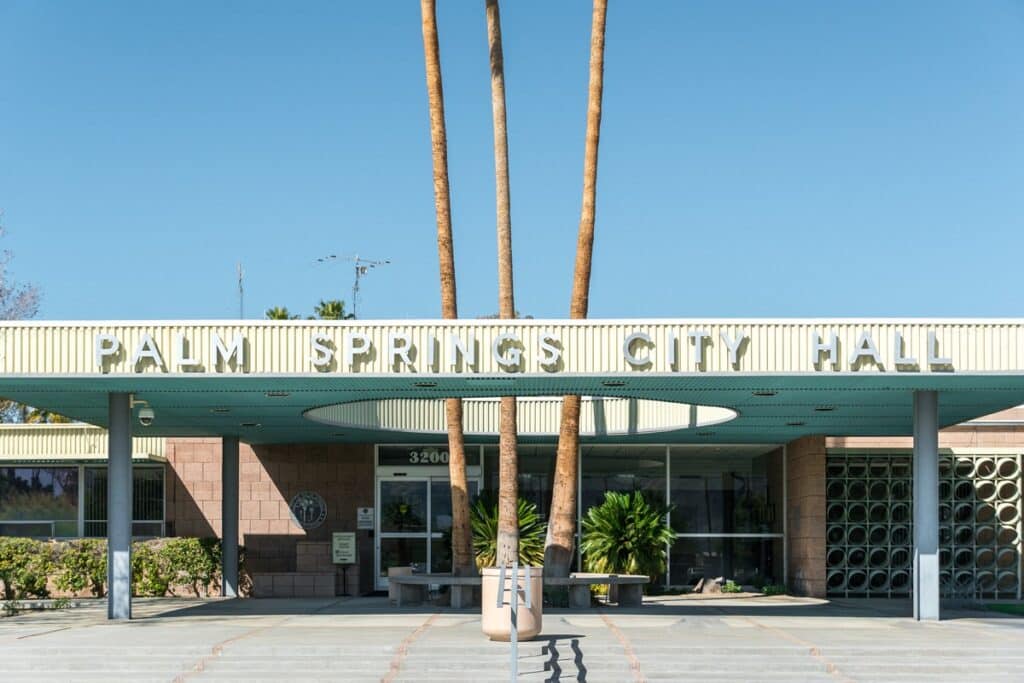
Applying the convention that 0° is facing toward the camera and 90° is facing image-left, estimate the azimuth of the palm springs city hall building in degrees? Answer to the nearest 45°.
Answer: approximately 0°

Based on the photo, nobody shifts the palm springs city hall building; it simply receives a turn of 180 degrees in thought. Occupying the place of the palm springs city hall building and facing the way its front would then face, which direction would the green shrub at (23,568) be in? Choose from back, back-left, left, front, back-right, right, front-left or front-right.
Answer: left

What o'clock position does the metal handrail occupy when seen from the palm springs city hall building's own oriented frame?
The metal handrail is roughly at 12 o'clock from the palm springs city hall building.

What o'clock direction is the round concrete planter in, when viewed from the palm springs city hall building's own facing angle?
The round concrete planter is roughly at 12 o'clock from the palm springs city hall building.
